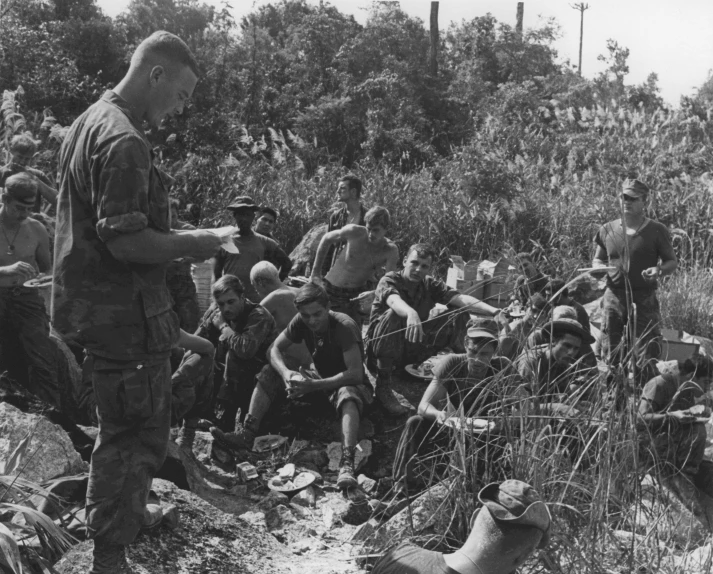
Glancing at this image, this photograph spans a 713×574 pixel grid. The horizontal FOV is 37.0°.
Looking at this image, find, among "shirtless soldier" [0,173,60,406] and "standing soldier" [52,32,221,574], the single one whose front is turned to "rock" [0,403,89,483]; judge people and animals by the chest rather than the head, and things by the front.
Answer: the shirtless soldier

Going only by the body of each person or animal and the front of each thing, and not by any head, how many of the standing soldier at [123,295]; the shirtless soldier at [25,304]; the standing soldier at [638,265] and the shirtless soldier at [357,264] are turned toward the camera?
3

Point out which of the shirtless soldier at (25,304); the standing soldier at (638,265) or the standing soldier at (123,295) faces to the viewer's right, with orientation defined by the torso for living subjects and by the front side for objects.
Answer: the standing soldier at (123,295)

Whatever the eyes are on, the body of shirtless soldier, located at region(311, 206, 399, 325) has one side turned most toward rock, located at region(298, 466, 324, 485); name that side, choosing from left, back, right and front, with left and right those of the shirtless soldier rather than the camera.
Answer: front

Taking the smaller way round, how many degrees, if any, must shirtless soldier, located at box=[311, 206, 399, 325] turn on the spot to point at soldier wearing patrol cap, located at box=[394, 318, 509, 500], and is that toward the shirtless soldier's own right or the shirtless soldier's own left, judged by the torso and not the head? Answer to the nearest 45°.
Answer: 0° — they already face them

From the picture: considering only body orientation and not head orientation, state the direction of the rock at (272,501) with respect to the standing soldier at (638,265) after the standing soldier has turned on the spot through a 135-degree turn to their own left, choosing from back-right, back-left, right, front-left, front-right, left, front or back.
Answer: back

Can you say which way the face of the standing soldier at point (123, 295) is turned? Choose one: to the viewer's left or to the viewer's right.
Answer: to the viewer's right

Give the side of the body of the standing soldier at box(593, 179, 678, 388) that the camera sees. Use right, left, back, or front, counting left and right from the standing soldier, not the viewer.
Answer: front

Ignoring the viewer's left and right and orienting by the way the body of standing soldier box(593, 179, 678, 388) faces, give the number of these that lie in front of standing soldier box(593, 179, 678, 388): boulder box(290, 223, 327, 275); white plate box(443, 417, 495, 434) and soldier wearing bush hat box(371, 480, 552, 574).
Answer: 2

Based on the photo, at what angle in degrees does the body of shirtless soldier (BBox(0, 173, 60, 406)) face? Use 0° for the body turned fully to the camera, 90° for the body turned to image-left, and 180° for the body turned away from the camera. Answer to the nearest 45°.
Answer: approximately 0°

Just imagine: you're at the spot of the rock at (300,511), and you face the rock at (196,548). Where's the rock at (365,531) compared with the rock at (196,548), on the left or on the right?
left

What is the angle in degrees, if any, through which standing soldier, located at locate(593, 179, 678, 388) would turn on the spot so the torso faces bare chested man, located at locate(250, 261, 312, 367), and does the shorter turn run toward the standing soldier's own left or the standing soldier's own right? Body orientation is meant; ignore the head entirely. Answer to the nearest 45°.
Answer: approximately 90° to the standing soldier's own right

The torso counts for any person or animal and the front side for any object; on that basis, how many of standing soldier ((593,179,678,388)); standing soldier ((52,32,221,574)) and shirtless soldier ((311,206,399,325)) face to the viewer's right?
1

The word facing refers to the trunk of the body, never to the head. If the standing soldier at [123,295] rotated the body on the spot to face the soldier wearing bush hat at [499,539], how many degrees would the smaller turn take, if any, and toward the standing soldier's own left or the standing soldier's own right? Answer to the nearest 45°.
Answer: approximately 45° to the standing soldier's own right

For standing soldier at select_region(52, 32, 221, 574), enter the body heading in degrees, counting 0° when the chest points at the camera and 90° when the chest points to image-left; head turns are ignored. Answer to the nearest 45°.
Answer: approximately 270°

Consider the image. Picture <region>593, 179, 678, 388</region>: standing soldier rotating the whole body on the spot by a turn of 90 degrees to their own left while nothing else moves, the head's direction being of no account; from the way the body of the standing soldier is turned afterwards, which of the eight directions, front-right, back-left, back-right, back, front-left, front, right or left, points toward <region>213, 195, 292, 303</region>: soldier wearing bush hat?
back

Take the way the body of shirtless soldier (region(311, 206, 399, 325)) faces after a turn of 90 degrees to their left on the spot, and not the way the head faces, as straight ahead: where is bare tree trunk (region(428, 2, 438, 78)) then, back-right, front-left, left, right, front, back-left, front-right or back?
left

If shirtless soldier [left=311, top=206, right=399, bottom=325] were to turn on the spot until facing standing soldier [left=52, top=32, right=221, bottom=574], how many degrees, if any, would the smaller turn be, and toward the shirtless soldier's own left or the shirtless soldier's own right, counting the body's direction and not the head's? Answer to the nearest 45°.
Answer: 0° — they already face them
